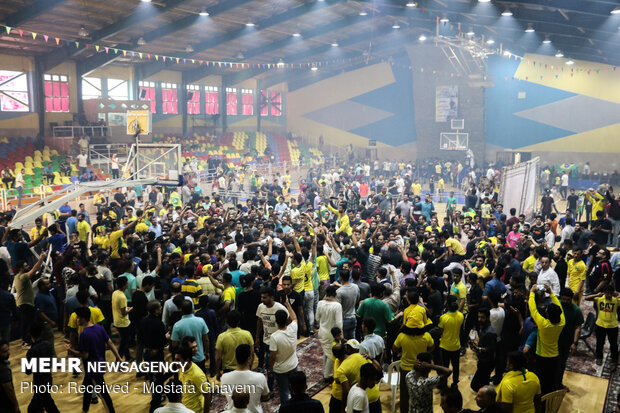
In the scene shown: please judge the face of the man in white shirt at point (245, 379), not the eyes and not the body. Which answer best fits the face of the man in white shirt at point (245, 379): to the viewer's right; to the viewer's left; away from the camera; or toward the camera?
away from the camera

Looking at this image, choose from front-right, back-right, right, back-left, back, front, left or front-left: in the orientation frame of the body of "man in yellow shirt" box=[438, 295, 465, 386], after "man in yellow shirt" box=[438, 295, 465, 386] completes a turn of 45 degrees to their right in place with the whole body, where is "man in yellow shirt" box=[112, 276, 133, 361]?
back-left

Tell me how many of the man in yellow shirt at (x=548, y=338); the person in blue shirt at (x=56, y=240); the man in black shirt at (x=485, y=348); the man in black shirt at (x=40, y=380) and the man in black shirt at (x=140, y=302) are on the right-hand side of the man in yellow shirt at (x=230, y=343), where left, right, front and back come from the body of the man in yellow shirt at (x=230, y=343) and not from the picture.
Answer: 2

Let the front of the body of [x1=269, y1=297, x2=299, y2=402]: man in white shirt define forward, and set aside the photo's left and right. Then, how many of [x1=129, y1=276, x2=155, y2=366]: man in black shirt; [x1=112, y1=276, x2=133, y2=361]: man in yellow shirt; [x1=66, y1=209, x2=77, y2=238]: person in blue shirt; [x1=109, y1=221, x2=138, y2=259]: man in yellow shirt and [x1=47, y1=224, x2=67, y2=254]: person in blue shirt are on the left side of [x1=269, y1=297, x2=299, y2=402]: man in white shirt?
5

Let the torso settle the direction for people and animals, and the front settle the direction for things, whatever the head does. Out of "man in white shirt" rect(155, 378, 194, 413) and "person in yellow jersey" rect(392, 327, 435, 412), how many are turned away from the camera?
2

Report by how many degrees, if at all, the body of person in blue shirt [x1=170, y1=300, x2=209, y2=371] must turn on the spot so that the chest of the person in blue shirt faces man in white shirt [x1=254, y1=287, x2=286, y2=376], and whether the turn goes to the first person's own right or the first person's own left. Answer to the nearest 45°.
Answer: approximately 90° to the first person's own right

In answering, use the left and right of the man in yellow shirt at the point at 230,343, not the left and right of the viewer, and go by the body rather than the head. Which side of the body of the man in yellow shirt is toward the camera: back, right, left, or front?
back

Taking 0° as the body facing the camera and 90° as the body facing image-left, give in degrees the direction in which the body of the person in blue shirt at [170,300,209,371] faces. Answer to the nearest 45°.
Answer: approximately 180°

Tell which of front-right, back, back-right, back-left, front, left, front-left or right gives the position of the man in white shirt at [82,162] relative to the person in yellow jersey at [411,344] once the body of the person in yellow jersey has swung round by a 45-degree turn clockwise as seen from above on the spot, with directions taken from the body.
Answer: left

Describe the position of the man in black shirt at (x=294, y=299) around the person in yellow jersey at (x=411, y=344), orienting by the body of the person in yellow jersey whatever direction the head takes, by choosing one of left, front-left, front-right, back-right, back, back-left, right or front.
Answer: front-left

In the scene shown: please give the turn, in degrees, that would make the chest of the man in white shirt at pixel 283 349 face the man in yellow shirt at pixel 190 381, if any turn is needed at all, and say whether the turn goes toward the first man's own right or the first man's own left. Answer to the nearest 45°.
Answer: approximately 180°

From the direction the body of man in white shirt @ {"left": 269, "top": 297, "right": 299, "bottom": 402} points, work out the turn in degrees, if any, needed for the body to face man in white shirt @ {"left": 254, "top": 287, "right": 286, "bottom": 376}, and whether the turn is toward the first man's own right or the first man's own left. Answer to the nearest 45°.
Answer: approximately 45° to the first man's own left

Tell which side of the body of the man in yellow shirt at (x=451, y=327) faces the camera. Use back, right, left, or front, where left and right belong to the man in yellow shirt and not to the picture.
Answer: back

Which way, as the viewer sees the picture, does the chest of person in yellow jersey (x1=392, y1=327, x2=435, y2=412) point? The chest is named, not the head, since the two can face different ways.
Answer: away from the camera

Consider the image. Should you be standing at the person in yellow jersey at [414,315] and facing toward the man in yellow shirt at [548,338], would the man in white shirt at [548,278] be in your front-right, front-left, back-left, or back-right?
front-left

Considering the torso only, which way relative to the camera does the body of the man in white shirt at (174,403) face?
away from the camera
